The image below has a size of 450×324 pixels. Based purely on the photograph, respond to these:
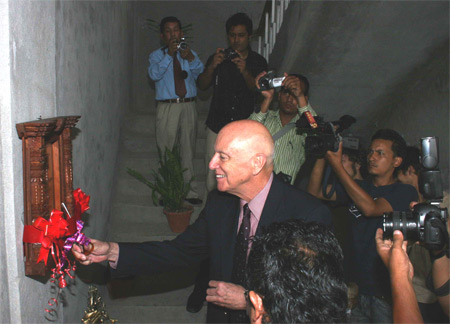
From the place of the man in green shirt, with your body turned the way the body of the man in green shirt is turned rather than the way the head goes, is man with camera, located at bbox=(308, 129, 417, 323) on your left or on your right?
on your left

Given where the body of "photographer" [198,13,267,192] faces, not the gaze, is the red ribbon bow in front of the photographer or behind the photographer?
in front

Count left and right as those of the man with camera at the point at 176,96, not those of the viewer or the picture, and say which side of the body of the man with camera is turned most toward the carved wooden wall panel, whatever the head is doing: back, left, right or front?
front

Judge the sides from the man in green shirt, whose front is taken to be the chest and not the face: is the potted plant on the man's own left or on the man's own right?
on the man's own right

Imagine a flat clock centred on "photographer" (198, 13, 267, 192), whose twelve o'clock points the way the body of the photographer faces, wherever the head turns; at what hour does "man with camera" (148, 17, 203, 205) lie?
The man with camera is roughly at 4 o'clock from the photographer.

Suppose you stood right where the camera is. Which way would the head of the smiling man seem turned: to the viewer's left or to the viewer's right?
to the viewer's left

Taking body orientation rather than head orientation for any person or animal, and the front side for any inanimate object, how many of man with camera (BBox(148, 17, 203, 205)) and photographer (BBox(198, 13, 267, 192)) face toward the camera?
2
